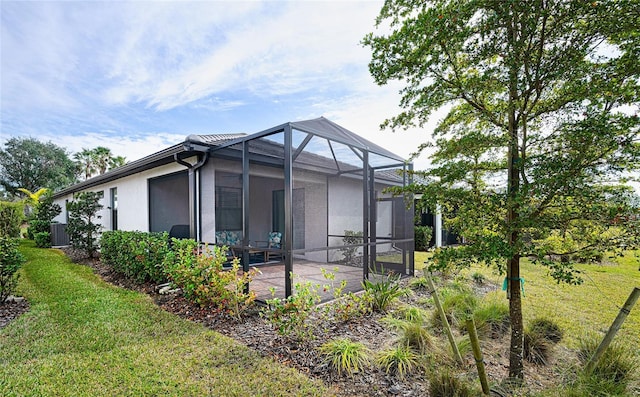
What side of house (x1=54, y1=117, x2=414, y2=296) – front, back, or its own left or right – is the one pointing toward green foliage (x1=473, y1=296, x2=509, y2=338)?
back

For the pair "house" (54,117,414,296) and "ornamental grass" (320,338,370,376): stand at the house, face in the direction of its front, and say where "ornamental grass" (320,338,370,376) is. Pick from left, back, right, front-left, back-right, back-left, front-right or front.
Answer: back-left

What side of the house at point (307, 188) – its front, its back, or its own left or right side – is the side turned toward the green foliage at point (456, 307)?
back

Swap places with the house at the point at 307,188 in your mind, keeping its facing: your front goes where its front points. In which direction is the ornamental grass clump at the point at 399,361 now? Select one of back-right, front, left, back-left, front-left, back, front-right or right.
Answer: back-left

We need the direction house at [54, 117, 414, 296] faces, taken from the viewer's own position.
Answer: facing away from the viewer and to the left of the viewer
